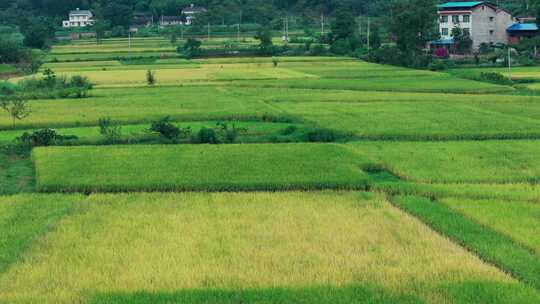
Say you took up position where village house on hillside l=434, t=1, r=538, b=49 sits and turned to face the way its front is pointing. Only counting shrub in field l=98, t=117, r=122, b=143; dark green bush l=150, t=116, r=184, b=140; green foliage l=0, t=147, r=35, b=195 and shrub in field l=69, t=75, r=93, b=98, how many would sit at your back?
0

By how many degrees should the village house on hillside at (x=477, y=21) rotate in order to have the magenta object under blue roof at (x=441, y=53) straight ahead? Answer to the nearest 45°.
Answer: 0° — it already faces it

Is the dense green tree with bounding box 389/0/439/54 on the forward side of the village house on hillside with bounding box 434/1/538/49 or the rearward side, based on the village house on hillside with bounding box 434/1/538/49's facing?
on the forward side

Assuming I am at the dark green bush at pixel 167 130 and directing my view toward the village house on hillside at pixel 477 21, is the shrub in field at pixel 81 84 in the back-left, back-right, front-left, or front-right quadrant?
front-left

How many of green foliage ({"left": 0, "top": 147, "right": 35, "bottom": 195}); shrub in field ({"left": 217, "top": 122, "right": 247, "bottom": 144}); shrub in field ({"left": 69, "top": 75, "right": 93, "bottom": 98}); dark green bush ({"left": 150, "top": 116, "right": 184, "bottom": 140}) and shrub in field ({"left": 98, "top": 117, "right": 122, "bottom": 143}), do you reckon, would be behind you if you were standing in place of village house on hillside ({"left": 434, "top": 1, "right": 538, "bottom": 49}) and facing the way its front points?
0

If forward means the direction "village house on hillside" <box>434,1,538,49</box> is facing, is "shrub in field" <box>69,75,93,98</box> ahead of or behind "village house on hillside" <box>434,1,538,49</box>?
ahead

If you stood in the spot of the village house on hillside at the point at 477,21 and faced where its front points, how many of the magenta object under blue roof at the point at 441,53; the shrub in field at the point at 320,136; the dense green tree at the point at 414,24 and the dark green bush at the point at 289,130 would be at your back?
0

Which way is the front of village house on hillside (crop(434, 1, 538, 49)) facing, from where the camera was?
facing the viewer and to the left of the viewer

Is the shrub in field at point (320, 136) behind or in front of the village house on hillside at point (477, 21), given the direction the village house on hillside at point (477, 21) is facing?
in front

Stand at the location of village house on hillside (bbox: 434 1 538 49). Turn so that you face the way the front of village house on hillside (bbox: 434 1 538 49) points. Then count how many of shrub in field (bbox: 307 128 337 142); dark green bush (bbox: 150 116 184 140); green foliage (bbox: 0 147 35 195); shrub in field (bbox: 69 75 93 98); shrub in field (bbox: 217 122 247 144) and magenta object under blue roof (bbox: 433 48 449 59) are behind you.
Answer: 0

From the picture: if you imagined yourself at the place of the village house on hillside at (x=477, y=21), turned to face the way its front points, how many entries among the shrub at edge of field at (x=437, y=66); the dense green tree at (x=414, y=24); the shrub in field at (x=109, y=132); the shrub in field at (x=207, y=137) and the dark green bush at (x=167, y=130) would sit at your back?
0

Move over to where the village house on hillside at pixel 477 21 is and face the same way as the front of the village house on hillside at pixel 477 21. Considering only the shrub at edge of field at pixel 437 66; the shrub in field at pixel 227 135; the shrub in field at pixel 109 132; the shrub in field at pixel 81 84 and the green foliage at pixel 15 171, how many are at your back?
0
